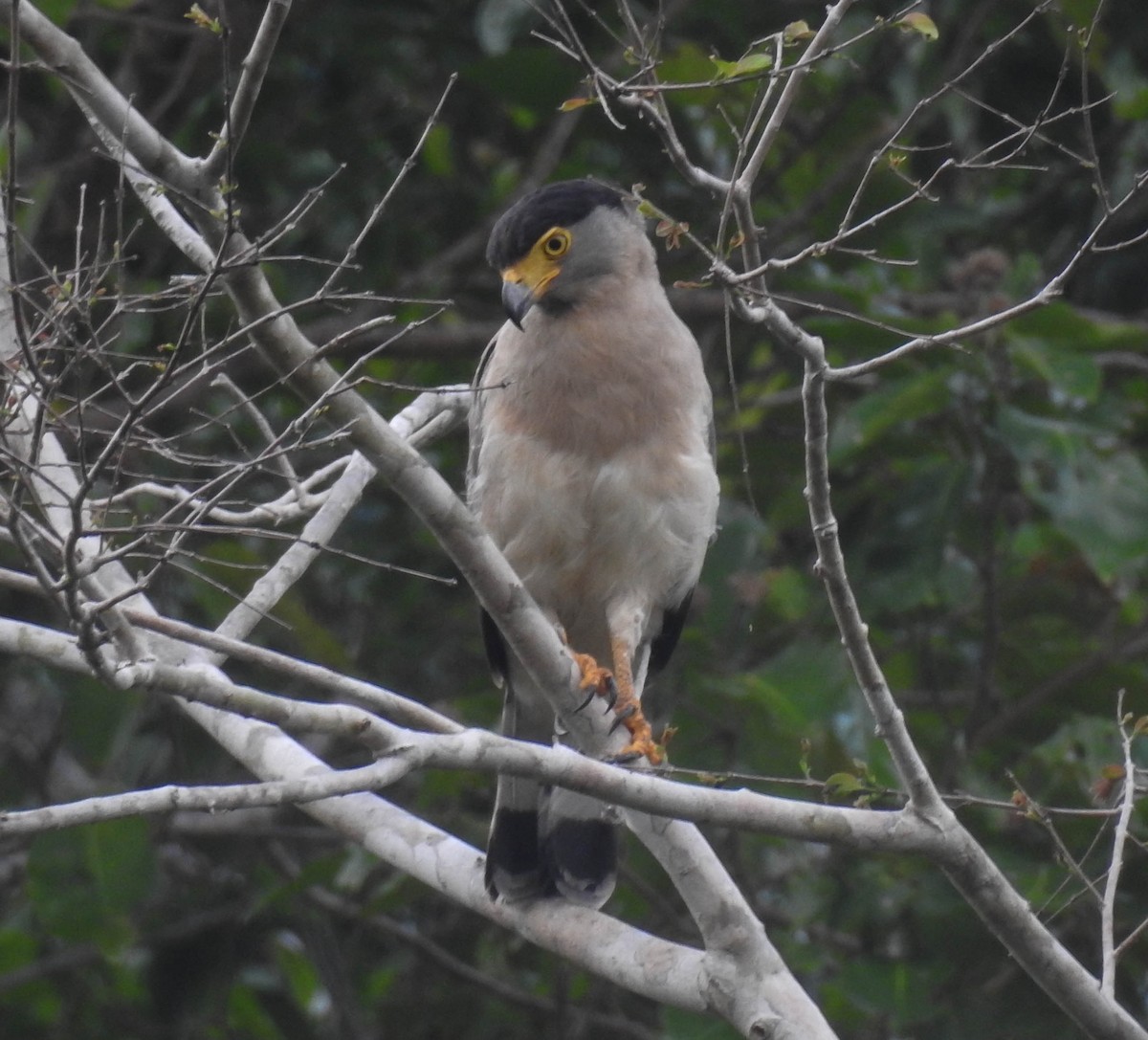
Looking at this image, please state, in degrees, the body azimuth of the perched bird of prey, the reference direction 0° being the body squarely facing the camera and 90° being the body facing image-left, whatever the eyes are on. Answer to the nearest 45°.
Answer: approximately 0°
